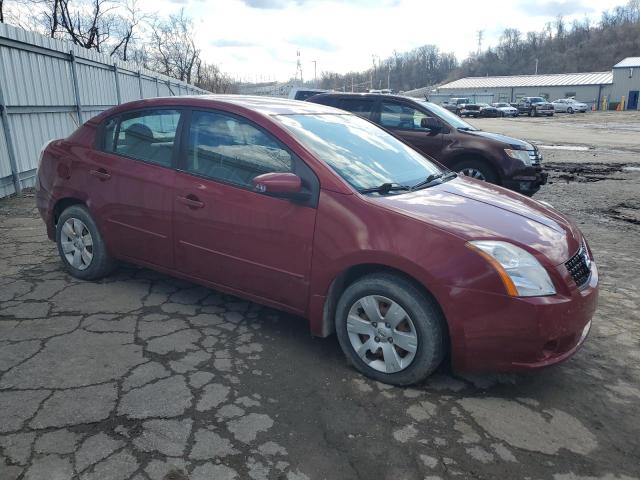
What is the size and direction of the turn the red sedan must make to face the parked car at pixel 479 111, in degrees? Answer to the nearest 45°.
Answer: approximately 135° to its left

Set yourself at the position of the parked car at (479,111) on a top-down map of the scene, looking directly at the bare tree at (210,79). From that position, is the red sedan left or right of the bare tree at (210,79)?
left

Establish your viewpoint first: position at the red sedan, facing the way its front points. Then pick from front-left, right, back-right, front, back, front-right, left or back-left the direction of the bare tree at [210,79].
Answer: back-left

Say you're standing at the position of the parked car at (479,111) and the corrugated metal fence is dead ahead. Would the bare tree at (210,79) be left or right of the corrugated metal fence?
right

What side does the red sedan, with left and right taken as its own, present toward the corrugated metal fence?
back

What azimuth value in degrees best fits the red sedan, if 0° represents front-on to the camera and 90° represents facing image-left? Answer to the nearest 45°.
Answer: approximately 315°

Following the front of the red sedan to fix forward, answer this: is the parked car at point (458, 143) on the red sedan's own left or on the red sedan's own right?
on the red sedan's own left
